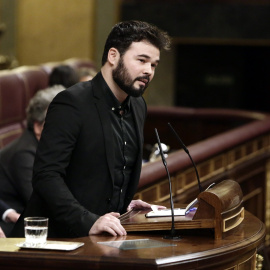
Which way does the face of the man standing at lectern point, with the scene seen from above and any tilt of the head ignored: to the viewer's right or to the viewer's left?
to the viewer's right

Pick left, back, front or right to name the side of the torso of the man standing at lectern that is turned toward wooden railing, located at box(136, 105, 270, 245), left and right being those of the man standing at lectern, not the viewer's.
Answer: left

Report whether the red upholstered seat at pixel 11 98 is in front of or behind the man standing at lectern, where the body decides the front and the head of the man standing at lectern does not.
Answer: behind

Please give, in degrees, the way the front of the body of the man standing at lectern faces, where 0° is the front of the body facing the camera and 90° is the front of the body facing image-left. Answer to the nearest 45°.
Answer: approximately 315°

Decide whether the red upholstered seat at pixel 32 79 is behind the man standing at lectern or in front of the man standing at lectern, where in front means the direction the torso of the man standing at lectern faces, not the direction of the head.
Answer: behind

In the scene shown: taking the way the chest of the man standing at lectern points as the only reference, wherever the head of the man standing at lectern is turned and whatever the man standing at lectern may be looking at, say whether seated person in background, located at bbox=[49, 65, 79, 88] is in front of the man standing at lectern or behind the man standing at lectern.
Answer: behind
